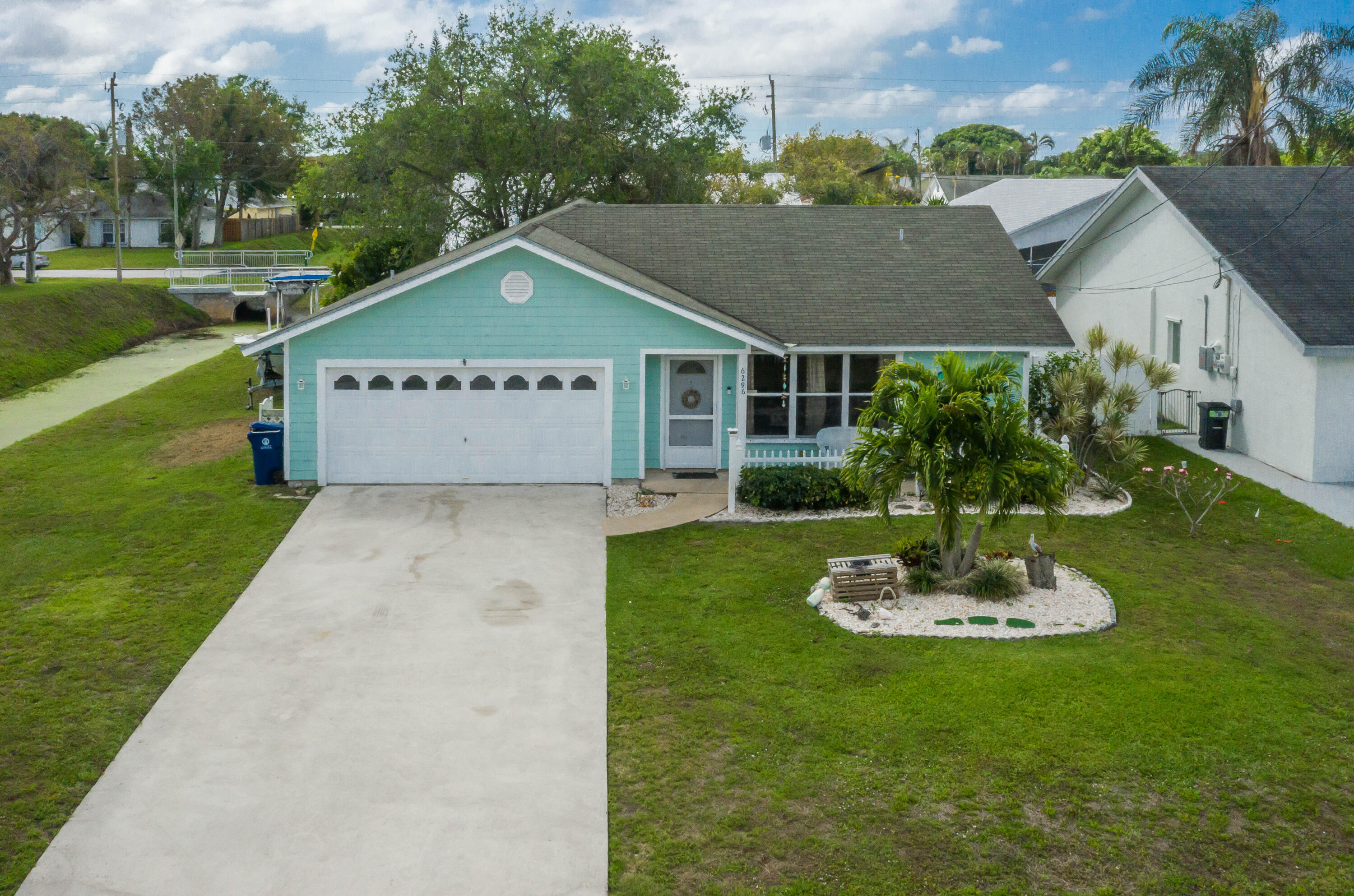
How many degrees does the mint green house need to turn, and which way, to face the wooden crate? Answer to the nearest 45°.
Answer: approximately 45° to its left

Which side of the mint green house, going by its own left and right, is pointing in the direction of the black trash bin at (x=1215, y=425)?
left

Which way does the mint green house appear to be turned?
toward the camera

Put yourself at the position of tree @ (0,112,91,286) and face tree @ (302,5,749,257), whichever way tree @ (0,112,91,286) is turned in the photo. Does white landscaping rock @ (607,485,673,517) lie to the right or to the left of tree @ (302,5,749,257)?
right

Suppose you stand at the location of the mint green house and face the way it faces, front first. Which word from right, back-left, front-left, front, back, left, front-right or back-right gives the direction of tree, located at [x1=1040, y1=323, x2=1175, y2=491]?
left

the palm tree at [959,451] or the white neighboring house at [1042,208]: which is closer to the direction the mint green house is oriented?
the palm tree

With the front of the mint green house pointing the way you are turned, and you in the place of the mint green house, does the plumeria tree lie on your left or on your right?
on your left

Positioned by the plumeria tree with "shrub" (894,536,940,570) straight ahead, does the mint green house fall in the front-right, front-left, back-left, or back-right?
front-right

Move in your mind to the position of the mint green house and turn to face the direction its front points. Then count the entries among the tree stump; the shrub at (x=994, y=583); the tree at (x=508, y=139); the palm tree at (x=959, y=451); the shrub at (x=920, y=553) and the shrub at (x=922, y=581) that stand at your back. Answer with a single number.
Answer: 1

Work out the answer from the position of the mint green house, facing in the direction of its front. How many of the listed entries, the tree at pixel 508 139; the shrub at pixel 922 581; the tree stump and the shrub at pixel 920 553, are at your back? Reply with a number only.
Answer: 1

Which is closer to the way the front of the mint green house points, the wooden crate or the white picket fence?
the wooden crate

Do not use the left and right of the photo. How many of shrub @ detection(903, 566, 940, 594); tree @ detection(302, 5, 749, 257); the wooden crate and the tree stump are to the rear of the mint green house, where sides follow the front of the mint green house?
1

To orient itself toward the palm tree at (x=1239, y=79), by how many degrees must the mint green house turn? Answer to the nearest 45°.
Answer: approximately 135° to its left

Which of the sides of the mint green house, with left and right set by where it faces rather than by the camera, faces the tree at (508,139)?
back
